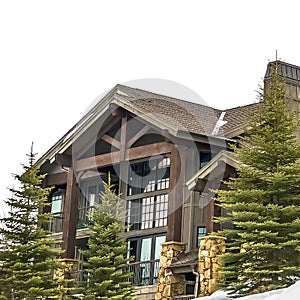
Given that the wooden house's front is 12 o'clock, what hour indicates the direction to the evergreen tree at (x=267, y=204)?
The evergreen tree is roughly at 10 o'clock from the wooden house.

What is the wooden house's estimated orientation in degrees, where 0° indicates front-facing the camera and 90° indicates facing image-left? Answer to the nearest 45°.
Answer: approximately 45°

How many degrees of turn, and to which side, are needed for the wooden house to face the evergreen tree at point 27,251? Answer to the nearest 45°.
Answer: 0° — it already faces it

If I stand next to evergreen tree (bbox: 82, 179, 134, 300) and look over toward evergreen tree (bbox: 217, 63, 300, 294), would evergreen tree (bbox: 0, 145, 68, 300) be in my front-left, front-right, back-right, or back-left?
back-right

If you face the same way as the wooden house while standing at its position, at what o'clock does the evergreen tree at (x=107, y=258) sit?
The evergreen tree is roughly at 11 o'clock from the wooden house.
